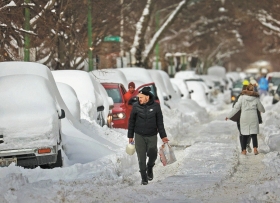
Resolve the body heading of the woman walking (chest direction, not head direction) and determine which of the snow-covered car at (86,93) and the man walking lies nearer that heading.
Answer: the snow-covered car

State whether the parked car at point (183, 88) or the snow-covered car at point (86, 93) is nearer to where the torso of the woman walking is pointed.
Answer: the parked car

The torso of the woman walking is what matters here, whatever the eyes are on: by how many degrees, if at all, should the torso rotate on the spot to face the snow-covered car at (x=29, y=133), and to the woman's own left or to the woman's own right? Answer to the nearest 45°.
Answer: approximately 135° to the woman's own left

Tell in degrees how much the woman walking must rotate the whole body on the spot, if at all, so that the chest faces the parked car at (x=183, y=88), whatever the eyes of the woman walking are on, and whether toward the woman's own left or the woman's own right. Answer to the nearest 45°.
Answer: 0° — they already face it

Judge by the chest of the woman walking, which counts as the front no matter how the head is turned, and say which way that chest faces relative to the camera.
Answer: away from the camera
